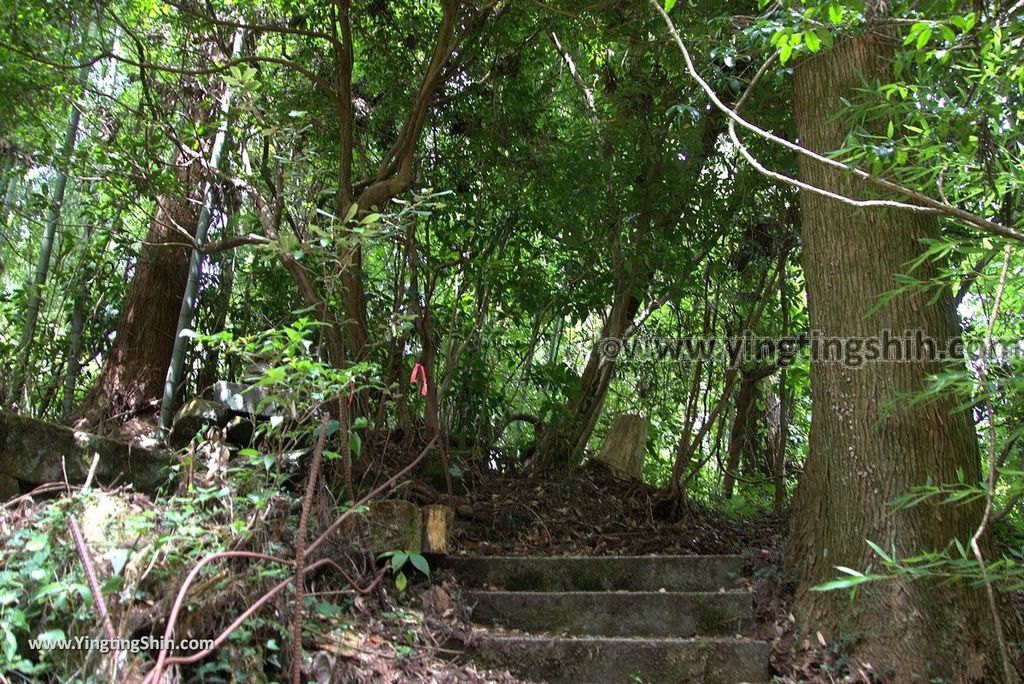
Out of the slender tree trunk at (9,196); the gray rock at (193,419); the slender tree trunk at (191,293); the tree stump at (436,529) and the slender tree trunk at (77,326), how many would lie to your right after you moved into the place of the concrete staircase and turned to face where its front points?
5

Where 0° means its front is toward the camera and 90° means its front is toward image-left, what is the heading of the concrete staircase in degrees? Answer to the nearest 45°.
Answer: approximately 0°

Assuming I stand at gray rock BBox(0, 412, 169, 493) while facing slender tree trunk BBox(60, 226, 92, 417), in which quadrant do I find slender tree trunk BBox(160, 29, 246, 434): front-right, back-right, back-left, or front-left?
front-right

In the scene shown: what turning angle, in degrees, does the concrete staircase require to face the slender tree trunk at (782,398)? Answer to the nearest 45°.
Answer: approximately 135° to its left

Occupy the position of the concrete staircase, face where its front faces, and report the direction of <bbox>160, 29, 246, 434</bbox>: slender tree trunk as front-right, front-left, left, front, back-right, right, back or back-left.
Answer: right

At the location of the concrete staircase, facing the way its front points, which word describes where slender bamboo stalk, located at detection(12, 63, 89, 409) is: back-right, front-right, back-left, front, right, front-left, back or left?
right

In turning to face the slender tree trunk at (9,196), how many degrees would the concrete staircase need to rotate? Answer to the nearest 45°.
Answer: approximately 90° to its right

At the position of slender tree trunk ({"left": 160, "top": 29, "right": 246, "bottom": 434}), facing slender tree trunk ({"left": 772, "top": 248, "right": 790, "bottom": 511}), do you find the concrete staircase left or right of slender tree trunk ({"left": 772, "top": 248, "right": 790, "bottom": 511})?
right

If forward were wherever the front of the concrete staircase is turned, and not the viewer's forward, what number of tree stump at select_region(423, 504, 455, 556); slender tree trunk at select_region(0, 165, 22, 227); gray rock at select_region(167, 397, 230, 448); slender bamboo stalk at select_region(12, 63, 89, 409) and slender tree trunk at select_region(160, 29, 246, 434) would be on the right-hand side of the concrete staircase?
5

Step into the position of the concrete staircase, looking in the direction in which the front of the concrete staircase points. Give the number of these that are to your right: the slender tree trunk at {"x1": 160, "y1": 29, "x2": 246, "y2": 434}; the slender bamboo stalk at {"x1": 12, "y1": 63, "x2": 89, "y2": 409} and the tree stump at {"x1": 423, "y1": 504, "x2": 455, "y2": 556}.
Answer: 3

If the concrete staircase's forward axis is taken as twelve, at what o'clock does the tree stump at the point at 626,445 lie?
The tree stump is roughly at 6 o'clock from the concrete staircase.

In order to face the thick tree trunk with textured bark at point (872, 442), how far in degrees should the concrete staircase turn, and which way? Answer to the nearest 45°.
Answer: approximately 90° to its left

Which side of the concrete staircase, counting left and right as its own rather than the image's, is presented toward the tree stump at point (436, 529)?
right

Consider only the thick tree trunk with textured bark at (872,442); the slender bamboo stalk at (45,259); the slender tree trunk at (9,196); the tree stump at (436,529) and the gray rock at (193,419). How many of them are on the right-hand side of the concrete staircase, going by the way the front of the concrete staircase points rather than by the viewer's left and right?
4

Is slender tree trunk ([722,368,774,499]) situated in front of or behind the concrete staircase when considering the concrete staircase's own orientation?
behind

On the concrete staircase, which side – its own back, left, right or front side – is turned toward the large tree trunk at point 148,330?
right
